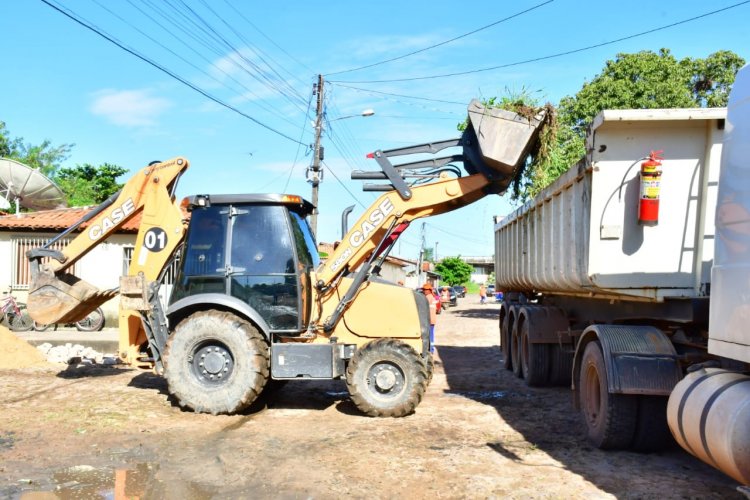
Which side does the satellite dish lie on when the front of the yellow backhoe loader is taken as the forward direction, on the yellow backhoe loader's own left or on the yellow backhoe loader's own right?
on the yellow backhoe loader's own left

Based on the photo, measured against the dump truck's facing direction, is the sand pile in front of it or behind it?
behind

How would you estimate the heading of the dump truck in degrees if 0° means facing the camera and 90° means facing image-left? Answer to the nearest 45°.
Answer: approximately 315°

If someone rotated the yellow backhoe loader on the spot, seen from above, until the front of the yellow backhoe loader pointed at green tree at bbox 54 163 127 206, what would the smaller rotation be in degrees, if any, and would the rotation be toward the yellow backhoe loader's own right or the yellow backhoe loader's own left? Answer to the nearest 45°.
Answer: approximately 90° to the yellow backhoe loader's own left

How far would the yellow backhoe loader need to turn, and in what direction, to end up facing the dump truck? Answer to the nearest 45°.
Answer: approximately 45° to its right

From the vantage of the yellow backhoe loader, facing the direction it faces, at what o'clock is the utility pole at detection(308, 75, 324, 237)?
The utility pole is roughly at 9 o'clock from the yellow backhoe loader.

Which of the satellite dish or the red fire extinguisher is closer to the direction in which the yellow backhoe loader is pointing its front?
the red fire extinguisher

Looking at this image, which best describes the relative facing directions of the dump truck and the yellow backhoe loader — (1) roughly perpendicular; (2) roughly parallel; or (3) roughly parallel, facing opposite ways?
roughly perpendicular

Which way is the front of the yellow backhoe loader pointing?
to the viewer's right

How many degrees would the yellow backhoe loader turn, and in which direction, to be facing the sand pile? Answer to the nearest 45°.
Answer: approximately 135° to its left

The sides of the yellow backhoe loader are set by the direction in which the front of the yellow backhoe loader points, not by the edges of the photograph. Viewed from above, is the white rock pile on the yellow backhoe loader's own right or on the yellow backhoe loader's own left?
on the yellow backhoe loader's own left
